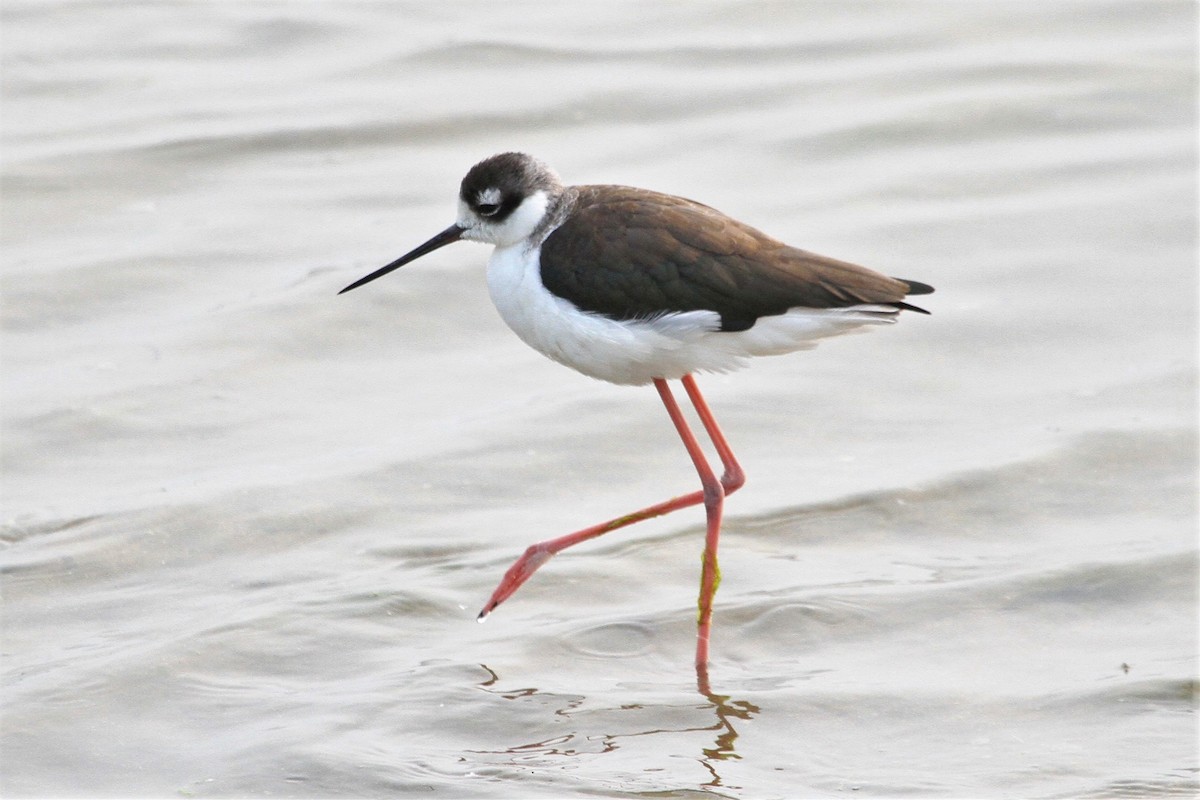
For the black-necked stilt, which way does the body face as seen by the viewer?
to the viewer's left
